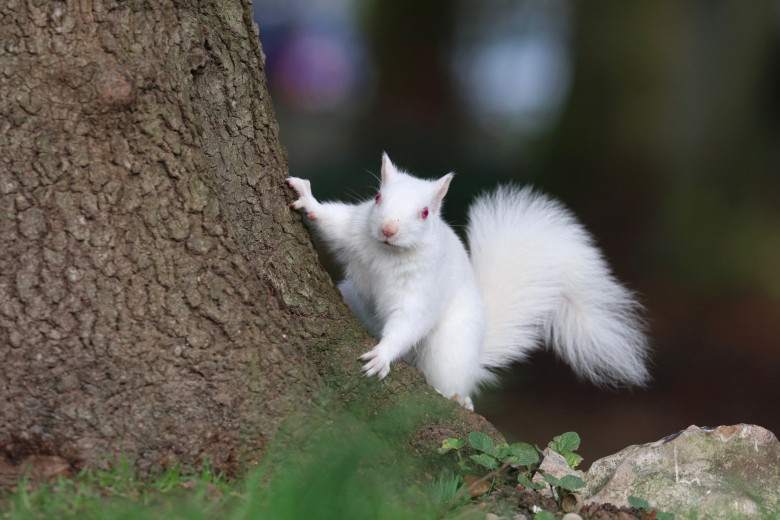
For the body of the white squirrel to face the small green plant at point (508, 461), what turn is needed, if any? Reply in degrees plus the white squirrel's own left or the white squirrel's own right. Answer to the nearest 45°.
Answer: approximately 45° to the white squirrel's own left

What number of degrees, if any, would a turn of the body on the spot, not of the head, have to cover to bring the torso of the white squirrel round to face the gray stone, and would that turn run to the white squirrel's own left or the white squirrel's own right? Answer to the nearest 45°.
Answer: approximately 45° to the white squirrel's own left

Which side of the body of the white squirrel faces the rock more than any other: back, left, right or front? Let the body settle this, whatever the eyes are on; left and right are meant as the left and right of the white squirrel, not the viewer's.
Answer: left

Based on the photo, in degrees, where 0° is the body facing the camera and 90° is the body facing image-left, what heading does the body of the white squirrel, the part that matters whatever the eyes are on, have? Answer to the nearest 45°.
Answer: approximately 45°

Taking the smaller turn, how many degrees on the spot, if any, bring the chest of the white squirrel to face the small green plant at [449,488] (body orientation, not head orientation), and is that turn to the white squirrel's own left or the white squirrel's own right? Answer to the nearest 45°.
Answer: approximately 45° to the white squirrel's own left
